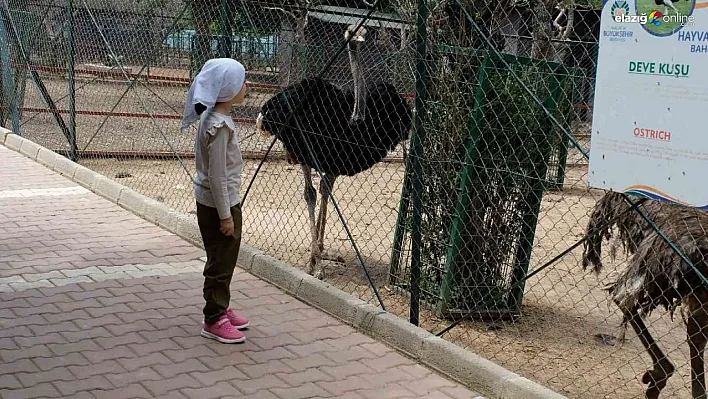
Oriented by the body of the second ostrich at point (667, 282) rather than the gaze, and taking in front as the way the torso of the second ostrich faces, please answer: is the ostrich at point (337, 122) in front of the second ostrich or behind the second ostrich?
behind

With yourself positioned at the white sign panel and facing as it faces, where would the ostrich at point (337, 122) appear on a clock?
The ostrich is roughly at 3 o'clock from the white sign panel.

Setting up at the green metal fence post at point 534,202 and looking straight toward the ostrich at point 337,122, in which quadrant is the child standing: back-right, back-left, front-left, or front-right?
front-left

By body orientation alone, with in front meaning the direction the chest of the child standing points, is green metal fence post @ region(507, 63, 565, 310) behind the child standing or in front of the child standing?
in front

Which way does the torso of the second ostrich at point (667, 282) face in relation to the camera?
to the viewer's right

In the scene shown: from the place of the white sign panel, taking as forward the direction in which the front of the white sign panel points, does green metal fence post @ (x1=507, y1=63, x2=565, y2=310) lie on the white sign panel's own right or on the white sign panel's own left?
on the white sign panel's own right

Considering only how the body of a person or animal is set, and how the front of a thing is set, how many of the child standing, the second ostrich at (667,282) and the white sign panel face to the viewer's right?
2

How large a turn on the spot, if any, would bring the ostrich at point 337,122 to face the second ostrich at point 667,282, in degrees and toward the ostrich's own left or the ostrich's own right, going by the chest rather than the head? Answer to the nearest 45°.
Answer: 0° — it already faces it

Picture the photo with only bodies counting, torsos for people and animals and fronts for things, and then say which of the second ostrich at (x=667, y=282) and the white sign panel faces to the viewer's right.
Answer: the second ostrich

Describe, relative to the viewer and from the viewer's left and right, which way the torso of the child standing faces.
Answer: facing to the right of the viewer

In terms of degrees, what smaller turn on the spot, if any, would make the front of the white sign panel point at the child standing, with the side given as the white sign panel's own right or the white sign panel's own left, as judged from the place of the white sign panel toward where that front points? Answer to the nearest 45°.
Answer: approximately 45° to the white sign panel's own right
